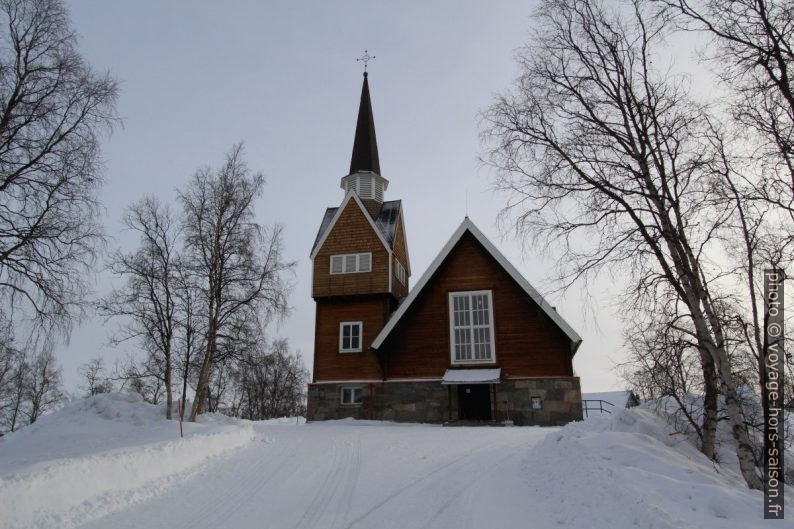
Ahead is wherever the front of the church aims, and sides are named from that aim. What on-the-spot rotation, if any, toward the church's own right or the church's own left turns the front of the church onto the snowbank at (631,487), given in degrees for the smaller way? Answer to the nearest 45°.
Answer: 0° — it already faces it

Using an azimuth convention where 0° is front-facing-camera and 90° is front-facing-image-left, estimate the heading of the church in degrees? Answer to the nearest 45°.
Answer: approximately 0°

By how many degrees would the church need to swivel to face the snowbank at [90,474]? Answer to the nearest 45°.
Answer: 0° — it already faces it
